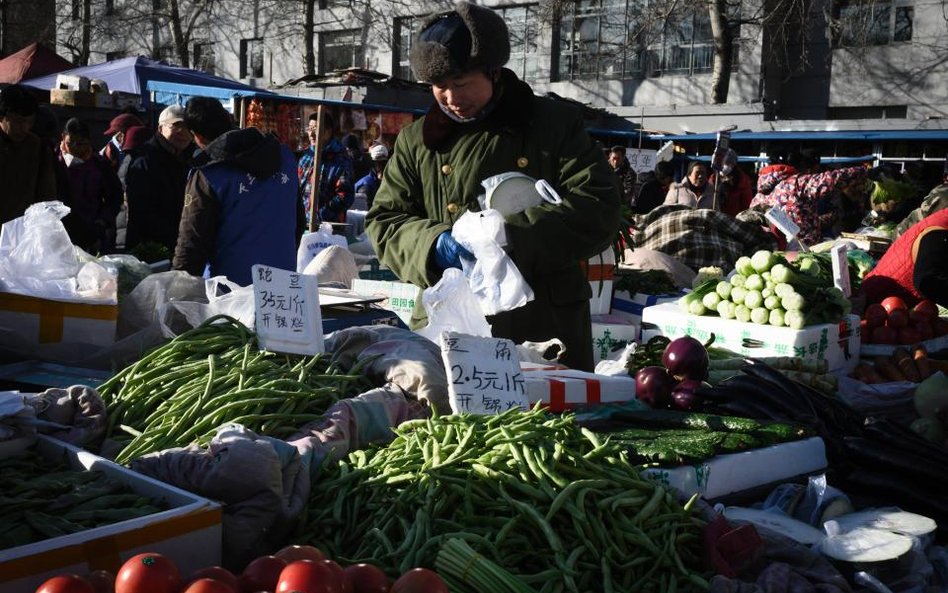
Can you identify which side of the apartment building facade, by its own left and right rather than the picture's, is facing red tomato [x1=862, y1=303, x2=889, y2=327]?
front

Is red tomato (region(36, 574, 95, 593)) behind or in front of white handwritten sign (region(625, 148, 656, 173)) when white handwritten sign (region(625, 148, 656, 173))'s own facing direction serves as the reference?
in front

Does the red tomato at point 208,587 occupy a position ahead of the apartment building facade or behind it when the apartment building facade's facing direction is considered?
ahead

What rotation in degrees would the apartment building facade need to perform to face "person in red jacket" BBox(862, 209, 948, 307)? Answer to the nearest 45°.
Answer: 0° — it already faces them

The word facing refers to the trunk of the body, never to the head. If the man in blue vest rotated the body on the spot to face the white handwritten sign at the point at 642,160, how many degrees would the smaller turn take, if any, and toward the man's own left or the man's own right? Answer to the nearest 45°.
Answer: approximately 90° to the man's own right

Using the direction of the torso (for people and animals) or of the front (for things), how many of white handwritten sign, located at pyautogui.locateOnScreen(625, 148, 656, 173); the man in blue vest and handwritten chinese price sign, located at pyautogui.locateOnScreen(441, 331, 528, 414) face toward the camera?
2

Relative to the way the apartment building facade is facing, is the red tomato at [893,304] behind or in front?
in front

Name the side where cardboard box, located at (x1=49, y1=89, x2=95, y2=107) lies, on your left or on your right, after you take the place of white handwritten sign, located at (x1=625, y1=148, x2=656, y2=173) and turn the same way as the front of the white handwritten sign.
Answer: on your right

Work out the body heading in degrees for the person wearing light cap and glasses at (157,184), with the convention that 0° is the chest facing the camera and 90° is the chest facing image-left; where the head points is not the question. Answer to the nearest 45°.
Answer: approximately 315°

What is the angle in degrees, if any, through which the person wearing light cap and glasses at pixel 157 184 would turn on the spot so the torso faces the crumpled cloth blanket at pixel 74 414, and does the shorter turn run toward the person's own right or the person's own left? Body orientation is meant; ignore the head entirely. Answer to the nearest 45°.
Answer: approximately 45° to the person's own right

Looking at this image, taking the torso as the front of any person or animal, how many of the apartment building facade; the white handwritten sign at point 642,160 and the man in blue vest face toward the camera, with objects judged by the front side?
2

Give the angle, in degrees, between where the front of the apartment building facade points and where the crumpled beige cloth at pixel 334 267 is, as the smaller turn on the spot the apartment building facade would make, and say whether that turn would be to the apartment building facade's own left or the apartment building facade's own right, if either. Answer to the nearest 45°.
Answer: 0° — it already faces it
